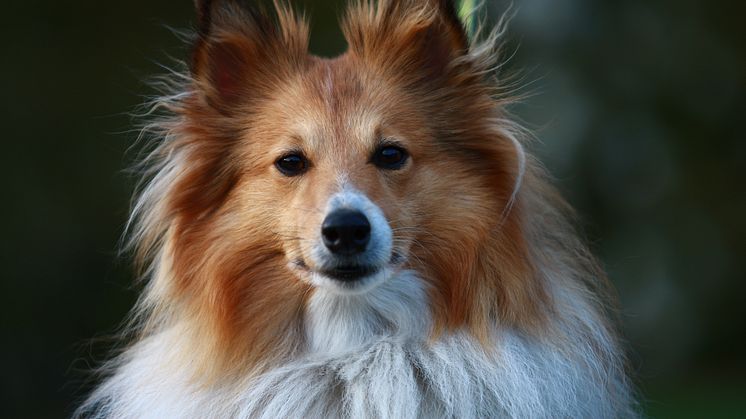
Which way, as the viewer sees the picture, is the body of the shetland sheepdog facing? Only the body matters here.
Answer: toward the camera
